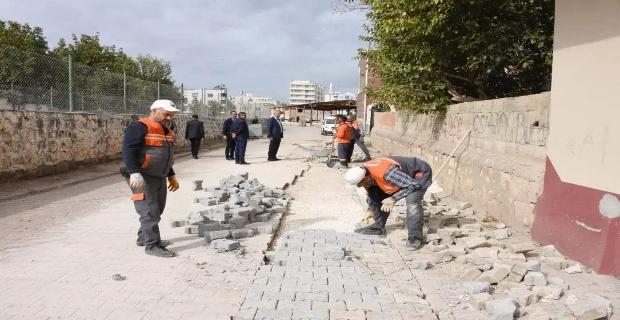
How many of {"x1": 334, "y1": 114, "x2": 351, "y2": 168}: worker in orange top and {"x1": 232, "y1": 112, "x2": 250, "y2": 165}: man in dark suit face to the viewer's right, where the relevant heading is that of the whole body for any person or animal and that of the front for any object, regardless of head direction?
1

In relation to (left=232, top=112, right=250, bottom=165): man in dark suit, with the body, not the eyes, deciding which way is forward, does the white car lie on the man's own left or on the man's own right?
on the man's own left

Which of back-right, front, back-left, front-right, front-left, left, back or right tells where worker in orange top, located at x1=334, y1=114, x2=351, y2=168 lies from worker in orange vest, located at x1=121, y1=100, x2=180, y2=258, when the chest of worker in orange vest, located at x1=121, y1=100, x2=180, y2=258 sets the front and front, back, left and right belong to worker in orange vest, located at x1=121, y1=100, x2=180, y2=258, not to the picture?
left

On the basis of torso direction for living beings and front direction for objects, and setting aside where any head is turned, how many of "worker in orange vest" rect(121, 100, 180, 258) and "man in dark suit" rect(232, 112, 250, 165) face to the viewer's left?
0

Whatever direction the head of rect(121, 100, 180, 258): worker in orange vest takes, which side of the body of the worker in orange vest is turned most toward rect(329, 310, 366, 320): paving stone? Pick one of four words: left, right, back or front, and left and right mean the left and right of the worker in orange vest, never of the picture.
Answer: front

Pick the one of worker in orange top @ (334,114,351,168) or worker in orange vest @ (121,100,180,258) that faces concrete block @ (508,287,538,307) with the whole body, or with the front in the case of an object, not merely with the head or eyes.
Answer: worker in orange vest @ (121,100,180,258)

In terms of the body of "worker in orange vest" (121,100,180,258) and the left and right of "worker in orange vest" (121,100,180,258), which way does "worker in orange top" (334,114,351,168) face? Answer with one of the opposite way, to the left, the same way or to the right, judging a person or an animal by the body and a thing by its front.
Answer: the opposite way

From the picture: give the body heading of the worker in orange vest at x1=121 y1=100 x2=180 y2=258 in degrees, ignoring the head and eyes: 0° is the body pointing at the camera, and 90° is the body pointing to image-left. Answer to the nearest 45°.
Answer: approximately 315°
